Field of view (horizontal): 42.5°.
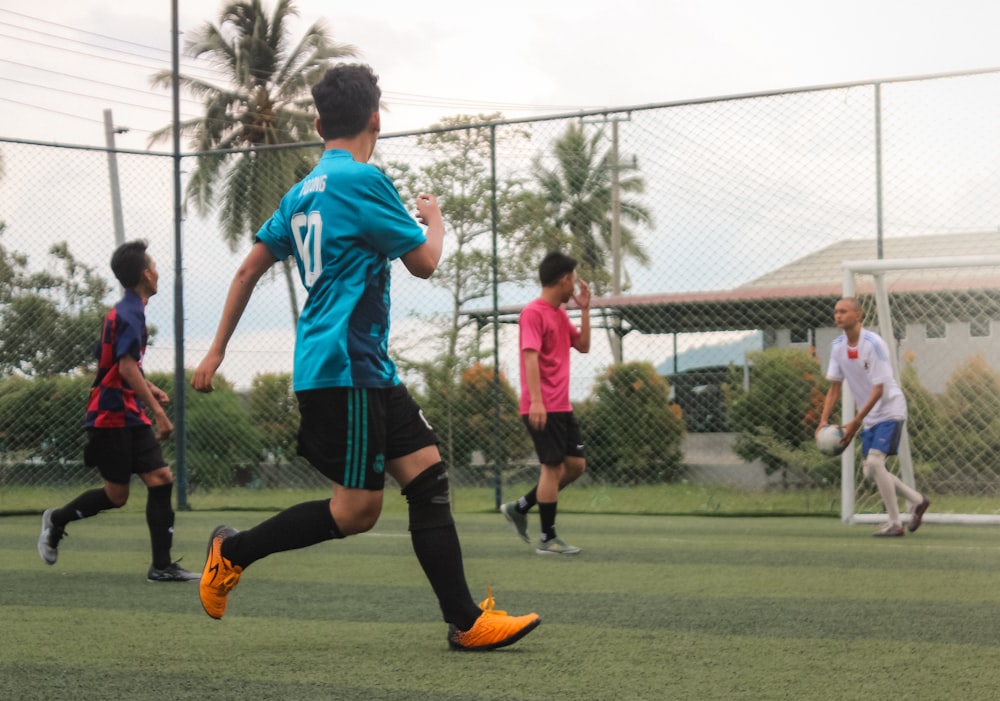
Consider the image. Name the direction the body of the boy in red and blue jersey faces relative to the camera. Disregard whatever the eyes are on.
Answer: to the viewer's right

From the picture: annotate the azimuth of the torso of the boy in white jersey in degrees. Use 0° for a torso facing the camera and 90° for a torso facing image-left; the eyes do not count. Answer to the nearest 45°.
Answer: approximately 45°

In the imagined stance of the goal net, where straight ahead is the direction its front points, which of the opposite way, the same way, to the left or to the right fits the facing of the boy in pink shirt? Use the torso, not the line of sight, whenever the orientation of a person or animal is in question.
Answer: to the left

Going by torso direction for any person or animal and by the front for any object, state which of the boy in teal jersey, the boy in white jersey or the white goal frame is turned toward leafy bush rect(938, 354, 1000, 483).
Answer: the boy in teal jersey

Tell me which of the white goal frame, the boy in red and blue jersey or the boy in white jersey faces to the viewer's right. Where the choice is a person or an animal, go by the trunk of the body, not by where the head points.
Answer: the boy in red and blue jersey

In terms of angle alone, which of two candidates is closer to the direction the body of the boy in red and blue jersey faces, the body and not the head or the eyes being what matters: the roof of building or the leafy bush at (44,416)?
the roof of building

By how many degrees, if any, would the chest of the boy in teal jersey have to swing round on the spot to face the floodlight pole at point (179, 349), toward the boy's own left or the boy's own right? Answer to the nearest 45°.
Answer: approximately 45° to the boy's own left

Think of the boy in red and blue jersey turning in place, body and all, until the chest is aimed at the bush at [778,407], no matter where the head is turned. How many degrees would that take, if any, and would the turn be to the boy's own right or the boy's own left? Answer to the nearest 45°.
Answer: approximately 45° to the boy's own left

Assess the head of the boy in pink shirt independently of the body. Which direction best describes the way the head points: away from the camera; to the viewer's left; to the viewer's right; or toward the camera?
to the viewer's right
